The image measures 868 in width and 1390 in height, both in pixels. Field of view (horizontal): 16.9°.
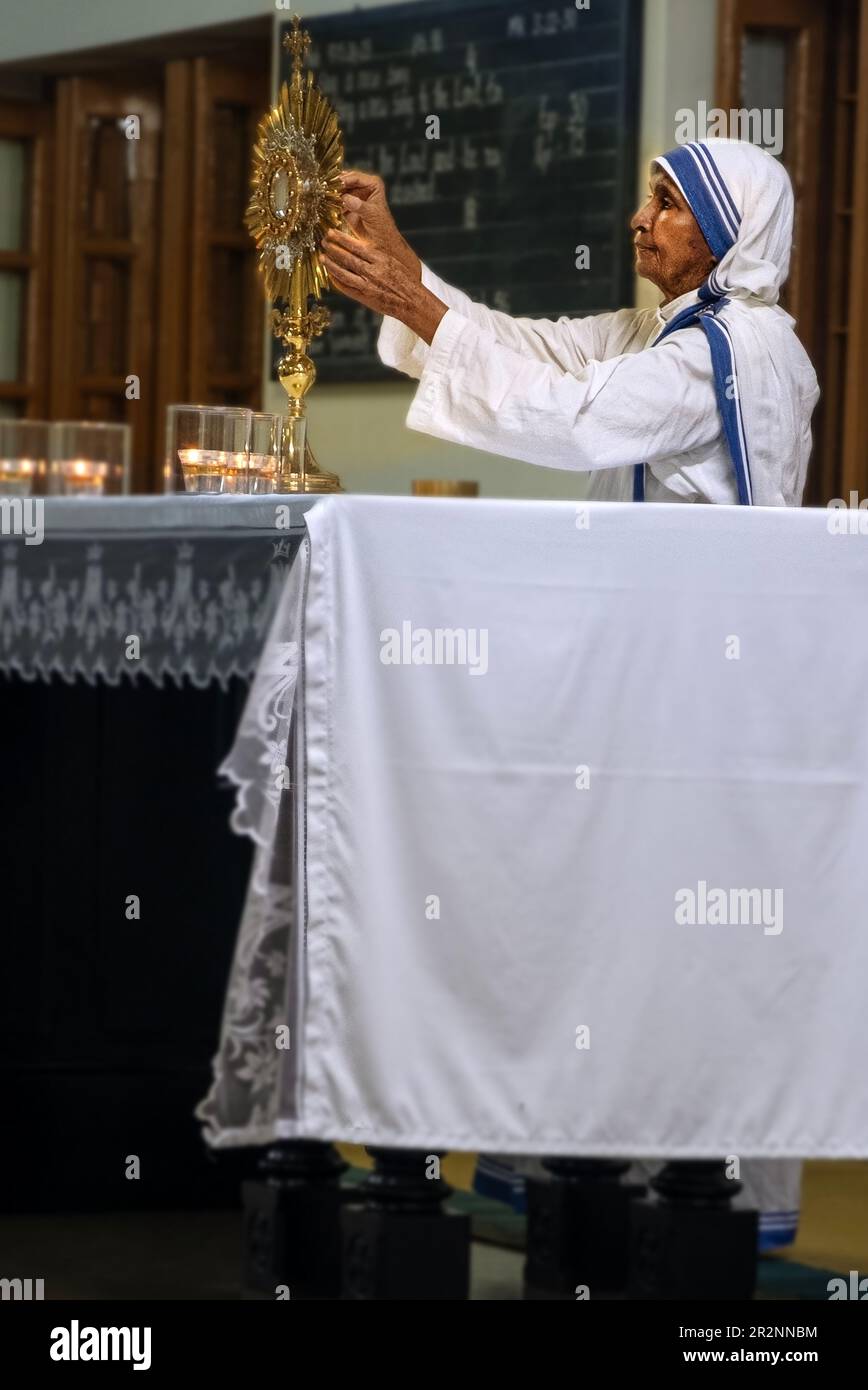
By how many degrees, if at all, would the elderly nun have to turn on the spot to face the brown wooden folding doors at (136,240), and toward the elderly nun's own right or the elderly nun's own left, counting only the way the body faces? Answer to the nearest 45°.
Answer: approximately 90° to the elderly nun's own right

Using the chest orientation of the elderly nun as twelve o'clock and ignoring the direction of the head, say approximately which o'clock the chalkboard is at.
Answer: The chalkboard is roughly at 3 o'clock from the elderly nun.

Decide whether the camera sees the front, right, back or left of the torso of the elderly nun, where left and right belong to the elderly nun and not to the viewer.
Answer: left

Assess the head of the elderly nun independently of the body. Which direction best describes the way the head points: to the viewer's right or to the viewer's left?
to the viewer's left
